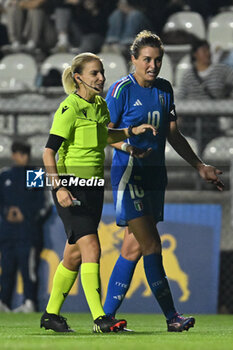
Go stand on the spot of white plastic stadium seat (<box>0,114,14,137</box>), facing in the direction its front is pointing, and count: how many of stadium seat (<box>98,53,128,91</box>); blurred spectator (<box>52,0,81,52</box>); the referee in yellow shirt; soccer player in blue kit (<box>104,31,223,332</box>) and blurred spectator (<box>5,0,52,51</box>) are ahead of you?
2

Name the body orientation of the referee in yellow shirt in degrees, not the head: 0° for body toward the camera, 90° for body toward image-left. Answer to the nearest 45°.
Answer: approximately 315°

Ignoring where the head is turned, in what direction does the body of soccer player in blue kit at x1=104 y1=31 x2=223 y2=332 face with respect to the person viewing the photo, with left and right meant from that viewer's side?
facing the viewer and to the right of the viewer

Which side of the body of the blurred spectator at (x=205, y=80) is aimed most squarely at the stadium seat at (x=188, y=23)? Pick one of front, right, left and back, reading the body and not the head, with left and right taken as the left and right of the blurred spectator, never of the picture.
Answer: back

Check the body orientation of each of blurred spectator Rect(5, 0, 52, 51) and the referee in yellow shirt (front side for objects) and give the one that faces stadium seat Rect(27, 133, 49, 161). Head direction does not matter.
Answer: the blurred spectator

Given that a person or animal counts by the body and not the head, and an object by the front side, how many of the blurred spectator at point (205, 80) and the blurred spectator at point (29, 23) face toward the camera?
2
